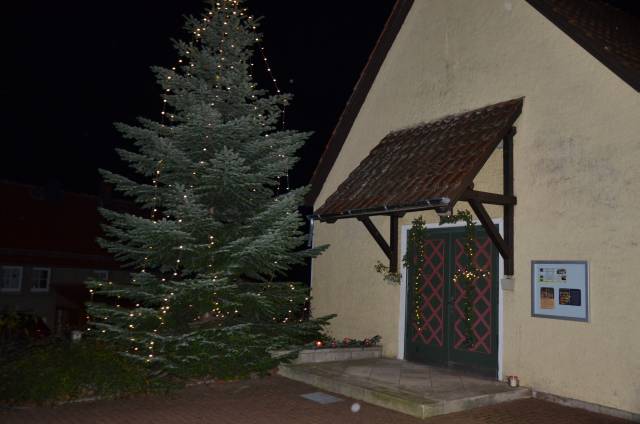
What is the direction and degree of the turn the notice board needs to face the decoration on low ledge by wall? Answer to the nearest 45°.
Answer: approximately 45° to its right

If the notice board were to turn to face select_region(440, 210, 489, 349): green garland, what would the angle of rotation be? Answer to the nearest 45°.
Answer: approximately 90° to its right

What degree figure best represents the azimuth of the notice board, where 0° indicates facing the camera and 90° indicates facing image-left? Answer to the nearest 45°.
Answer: approximately 45°

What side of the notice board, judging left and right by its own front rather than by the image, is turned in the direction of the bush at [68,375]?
front

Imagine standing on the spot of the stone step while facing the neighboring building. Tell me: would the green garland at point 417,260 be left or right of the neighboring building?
right

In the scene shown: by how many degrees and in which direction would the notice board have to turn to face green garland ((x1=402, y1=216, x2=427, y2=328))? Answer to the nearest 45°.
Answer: approximately 90° to its right

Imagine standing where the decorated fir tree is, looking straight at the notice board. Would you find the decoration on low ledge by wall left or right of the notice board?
left

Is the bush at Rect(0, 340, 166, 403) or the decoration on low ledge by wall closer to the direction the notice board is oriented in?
the bush

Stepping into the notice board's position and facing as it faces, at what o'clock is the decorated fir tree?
The decorated fir tree is roughly at 1 o'clock from the notice board.

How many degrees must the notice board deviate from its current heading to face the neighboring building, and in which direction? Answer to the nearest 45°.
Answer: approximately 45° to its right

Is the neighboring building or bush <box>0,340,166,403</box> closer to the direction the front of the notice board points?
the bush
